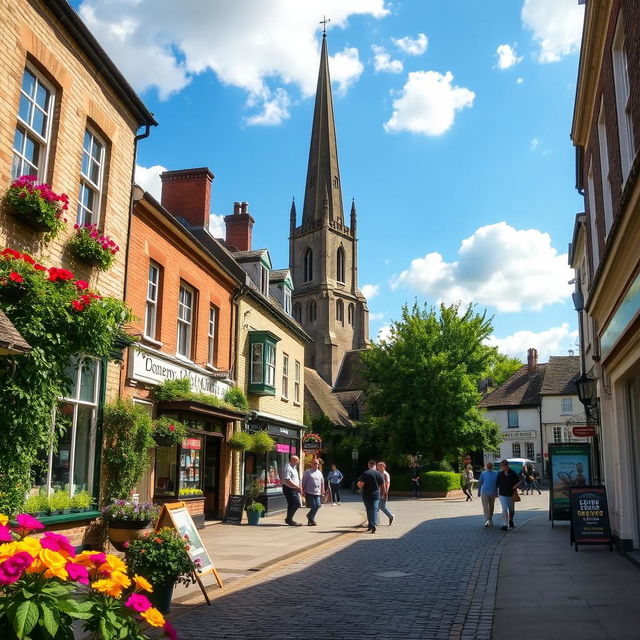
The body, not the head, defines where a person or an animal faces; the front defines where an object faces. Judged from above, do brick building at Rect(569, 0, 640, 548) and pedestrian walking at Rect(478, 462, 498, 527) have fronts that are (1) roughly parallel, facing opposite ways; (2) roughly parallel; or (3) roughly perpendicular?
roughly perpendicular

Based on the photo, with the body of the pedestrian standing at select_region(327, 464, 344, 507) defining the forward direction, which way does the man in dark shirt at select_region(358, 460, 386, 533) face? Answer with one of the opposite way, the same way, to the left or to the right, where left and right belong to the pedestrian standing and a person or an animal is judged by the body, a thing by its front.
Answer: the opposite way

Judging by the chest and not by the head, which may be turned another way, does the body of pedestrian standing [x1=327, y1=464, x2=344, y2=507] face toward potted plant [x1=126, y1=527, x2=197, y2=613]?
yes

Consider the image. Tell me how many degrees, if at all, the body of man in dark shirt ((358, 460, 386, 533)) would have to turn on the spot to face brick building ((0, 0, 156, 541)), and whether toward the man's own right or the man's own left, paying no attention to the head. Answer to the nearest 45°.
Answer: approximately 135° to the man's own left

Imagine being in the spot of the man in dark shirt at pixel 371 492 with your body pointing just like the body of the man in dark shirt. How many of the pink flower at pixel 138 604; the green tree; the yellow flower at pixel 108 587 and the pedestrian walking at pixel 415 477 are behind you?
2

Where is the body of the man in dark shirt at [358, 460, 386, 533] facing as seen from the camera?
away from the camera

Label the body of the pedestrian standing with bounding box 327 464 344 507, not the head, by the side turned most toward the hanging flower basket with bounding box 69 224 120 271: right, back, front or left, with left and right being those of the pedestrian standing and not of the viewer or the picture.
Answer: front
